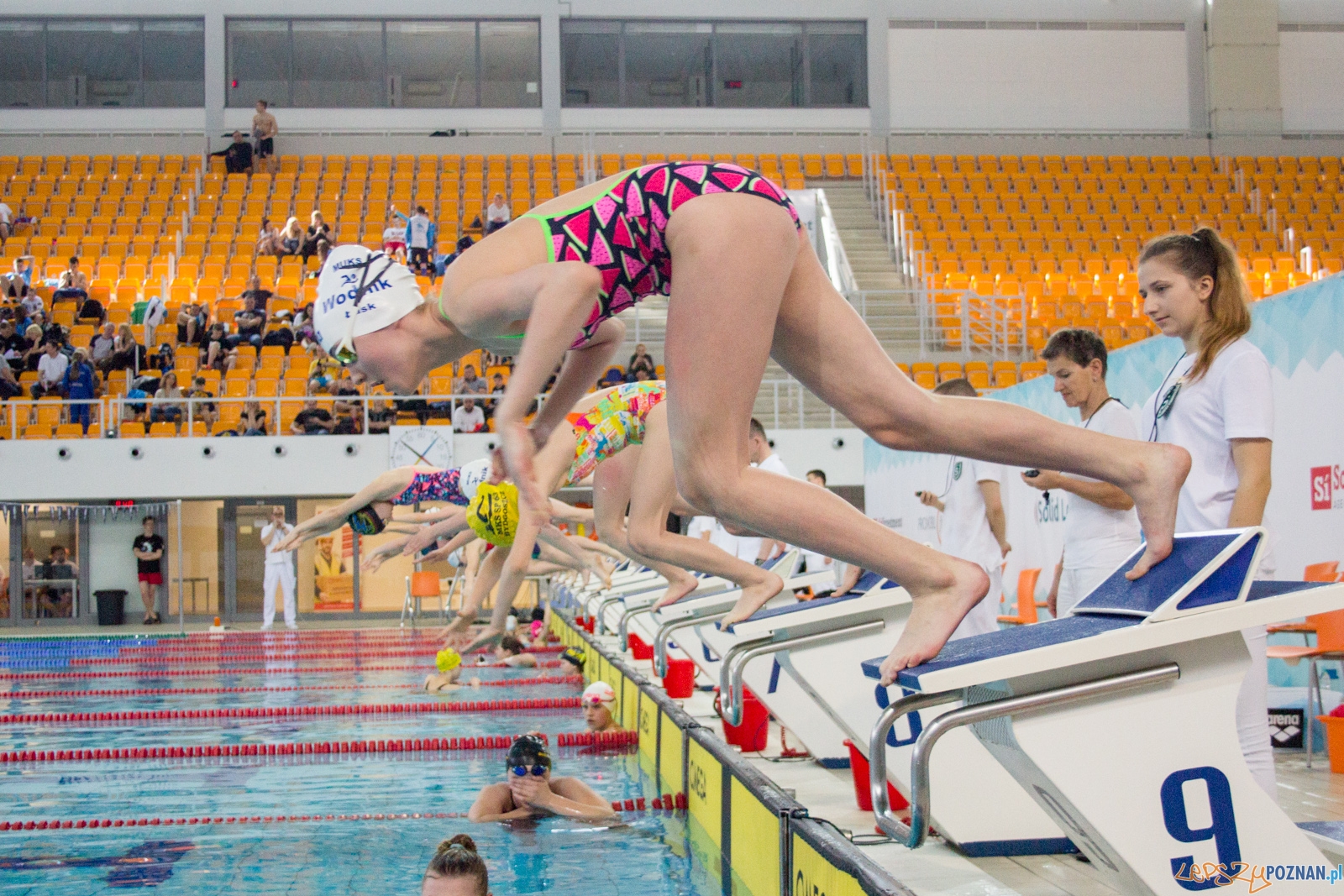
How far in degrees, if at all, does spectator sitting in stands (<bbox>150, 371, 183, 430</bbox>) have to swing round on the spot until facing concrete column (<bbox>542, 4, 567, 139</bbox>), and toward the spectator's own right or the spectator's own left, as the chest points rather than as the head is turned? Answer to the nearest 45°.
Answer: approximately 135° to the spectator's own left

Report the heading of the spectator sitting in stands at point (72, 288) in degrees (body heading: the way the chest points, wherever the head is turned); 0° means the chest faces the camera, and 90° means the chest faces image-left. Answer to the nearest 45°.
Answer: approximately 0°

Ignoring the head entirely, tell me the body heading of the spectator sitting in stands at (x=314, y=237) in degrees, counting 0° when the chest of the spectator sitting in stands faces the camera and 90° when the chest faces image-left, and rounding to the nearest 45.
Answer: approximately 45°

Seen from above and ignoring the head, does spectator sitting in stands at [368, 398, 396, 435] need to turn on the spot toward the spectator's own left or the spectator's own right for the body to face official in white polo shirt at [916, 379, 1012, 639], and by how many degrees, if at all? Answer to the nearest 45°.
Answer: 0° — they already face them

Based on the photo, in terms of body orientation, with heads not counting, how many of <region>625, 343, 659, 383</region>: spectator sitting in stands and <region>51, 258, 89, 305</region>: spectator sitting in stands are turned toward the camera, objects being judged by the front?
2

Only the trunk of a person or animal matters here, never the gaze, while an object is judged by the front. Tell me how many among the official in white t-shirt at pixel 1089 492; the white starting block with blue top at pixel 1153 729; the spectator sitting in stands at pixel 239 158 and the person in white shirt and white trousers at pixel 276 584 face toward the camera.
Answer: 2

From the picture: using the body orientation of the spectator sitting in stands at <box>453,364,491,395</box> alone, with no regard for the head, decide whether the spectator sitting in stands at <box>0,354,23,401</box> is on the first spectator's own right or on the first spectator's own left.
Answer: on the first spectator's own right
